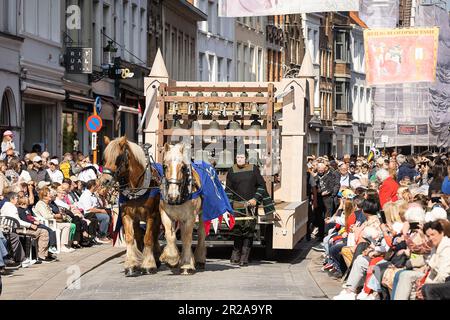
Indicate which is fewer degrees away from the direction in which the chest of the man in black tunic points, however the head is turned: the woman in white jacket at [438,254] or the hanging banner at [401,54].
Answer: the woman in white jacket

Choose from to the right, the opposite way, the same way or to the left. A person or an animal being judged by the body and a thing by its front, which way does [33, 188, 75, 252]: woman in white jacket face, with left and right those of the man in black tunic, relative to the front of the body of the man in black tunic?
to the left

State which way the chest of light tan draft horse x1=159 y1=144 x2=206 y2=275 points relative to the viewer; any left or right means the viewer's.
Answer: facing the viewer

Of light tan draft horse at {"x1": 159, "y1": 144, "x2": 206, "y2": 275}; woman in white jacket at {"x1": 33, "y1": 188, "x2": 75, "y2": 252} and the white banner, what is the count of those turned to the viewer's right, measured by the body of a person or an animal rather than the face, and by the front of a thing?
1

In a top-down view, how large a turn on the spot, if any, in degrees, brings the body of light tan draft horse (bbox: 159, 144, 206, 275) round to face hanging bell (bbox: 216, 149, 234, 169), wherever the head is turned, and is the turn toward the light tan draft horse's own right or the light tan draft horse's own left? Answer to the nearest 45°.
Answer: approximately 180°

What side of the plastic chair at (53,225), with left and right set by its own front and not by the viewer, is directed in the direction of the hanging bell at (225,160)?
front

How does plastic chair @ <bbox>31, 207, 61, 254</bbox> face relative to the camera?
to the viewer's right

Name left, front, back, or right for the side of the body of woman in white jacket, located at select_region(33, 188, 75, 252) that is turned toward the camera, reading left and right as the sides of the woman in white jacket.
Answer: right

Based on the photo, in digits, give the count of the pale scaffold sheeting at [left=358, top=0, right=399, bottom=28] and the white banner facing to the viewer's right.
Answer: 0

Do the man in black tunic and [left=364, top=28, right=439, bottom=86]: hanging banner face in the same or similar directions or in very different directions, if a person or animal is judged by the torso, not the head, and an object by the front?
same or similar directions

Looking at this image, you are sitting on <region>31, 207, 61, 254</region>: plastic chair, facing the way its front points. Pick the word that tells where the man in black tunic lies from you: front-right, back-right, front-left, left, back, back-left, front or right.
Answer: front-right

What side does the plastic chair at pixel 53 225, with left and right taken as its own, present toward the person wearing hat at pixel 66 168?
left

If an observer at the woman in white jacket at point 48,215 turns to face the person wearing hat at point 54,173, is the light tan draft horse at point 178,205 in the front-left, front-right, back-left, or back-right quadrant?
back-right
